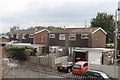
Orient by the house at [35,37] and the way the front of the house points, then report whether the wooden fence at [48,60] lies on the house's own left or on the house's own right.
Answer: on the house's own left

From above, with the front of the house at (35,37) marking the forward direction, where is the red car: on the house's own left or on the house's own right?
on the house's own left

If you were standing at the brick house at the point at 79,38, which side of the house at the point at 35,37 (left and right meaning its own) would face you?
left

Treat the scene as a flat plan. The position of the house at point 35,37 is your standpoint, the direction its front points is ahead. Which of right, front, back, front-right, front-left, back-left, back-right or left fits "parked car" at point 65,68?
front-left

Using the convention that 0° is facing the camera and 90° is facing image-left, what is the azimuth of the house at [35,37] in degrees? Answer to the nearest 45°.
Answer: approximately 45°

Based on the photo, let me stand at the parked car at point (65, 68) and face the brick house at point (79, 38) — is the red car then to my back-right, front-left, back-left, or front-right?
back-right
